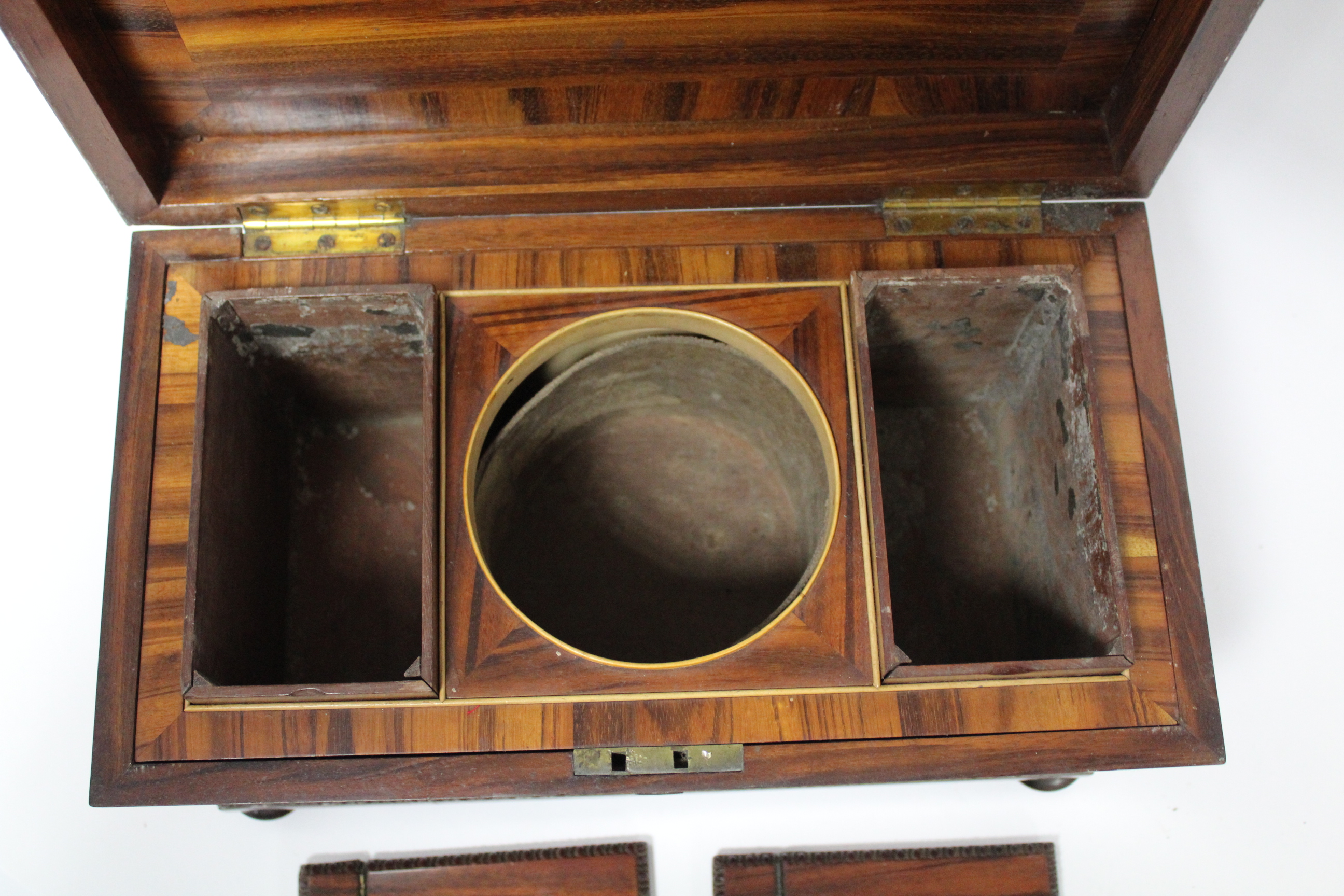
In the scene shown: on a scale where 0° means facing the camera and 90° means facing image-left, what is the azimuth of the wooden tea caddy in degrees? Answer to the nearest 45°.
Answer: approximately 0°
